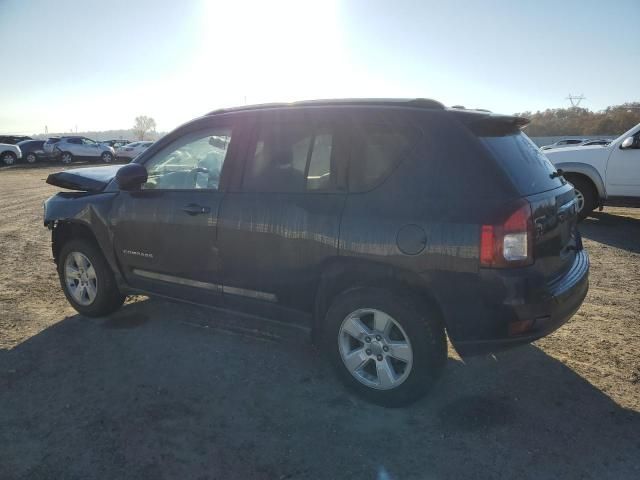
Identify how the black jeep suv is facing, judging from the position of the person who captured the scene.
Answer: facing away from the viewer and to the left of the viewer

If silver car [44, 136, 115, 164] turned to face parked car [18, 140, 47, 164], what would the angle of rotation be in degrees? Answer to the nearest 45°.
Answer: approximately 135° to its left

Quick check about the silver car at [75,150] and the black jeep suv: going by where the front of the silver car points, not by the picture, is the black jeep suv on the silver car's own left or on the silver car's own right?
on the silver car's own right

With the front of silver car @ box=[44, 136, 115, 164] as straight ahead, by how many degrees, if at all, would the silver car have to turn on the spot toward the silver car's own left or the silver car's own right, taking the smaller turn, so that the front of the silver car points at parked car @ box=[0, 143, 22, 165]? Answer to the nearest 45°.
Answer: approximately 180°

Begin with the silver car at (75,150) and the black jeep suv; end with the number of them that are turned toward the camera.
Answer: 0

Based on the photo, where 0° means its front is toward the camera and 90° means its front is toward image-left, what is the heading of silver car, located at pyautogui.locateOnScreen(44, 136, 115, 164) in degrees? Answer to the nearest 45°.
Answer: approximately 225°

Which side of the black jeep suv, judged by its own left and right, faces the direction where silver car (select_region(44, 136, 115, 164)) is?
front

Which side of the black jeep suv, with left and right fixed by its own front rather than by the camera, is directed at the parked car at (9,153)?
front
